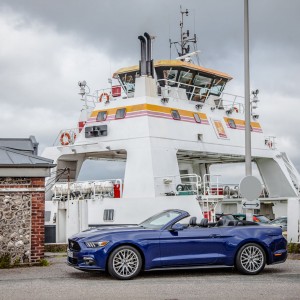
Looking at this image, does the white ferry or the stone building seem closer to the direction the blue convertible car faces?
the stone building

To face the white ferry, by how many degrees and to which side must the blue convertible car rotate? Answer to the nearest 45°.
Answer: approximately 90° to its right

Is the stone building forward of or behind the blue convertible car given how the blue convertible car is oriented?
forward

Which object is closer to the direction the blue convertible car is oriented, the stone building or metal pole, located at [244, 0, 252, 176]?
the stone building

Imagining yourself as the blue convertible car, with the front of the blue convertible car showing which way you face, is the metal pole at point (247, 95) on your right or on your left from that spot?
on your right

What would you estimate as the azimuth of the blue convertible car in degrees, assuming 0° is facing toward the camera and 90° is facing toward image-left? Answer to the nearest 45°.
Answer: approximately 90°
